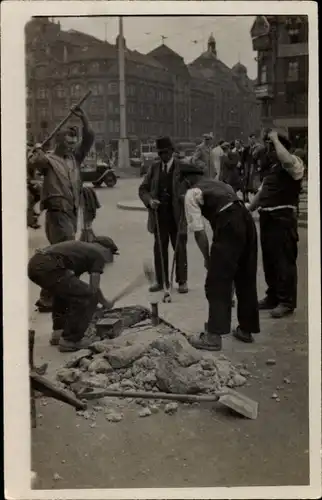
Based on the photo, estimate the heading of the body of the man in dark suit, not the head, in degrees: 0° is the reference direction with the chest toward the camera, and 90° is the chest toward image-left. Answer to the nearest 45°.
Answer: approximately 0°

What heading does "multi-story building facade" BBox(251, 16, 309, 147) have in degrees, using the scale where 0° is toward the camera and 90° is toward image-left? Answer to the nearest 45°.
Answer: approximately 45°

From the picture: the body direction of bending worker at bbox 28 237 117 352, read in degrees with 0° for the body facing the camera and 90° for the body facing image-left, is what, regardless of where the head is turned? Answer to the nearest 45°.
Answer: approximately 270°

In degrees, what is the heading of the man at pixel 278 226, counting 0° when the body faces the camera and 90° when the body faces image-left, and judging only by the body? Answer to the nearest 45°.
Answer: approximately 45°

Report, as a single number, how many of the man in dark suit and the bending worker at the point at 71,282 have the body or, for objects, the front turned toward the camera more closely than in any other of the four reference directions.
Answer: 1
